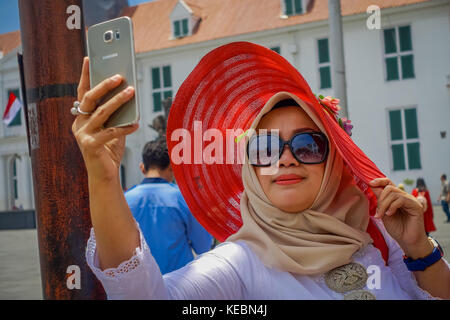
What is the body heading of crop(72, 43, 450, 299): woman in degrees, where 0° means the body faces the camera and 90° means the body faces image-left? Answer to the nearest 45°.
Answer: approximately 0°

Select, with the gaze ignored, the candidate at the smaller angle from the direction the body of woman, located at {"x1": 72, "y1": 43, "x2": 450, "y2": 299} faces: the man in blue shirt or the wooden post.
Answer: the wooden post

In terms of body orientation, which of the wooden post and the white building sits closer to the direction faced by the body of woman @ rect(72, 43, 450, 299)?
the wooden post

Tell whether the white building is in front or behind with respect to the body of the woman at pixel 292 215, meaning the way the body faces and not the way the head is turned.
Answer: behind

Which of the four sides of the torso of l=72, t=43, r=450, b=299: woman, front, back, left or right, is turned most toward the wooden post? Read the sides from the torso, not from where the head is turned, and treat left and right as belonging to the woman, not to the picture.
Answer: right

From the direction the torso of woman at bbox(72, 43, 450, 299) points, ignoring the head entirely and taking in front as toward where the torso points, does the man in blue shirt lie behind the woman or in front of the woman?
behind

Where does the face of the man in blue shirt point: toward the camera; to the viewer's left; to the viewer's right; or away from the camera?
away from the camera
